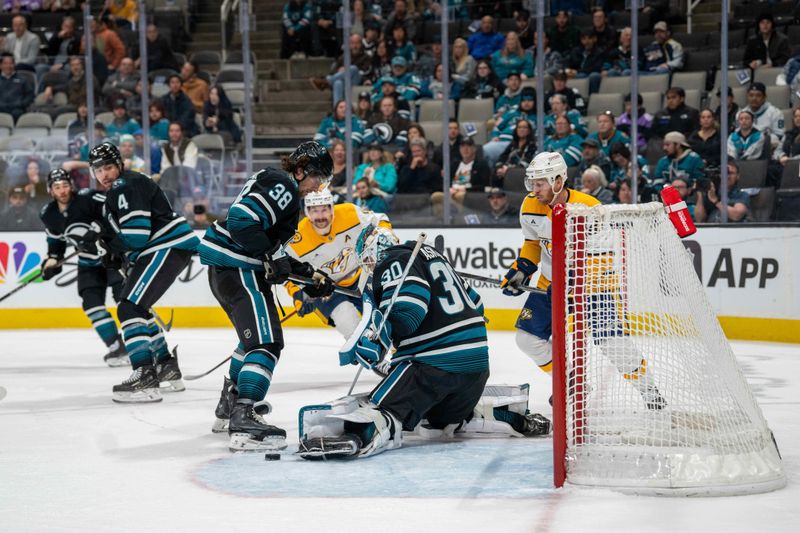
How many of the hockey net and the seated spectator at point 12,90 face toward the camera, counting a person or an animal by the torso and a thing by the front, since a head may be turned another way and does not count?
1

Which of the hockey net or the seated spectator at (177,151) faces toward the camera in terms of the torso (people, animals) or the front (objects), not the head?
the seated spectator

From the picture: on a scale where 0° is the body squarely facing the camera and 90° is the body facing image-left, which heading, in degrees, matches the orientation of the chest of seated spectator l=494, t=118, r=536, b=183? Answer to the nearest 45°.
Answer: approximately 45°

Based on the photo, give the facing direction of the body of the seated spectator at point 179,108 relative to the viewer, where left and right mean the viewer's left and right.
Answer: facing the viewer and to the left of the viewer

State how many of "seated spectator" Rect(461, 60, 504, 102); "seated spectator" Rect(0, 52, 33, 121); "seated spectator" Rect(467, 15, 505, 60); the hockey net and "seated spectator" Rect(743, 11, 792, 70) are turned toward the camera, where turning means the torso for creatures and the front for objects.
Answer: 4

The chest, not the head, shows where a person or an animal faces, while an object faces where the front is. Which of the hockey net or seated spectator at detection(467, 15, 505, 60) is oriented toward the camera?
the seated spectator

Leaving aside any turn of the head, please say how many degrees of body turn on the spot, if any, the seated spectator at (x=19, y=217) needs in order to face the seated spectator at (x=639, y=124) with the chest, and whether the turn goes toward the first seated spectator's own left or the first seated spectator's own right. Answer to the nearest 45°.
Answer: approximately 45° to the first seated spectator's own left

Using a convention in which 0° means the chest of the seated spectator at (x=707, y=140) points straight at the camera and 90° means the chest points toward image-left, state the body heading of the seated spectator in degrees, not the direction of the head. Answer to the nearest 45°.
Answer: approximately 45°

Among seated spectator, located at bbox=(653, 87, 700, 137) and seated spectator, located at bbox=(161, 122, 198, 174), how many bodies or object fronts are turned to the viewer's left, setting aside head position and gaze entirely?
0

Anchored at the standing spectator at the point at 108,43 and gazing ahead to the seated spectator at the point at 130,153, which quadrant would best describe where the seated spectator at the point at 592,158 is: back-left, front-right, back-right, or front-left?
front-left

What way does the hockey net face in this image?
to the viewer's left

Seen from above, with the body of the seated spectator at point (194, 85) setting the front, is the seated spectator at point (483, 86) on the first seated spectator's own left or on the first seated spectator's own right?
on the first seated spectator's own left

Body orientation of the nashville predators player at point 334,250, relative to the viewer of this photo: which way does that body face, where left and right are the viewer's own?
facing the viewer

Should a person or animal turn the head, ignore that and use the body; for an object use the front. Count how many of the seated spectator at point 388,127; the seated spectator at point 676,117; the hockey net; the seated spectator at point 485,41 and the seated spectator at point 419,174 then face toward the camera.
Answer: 4

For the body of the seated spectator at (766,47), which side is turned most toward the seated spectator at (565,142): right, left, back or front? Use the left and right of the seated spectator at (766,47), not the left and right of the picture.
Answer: front

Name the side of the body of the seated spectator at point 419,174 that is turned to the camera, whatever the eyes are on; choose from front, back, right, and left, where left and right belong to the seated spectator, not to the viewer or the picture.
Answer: front
